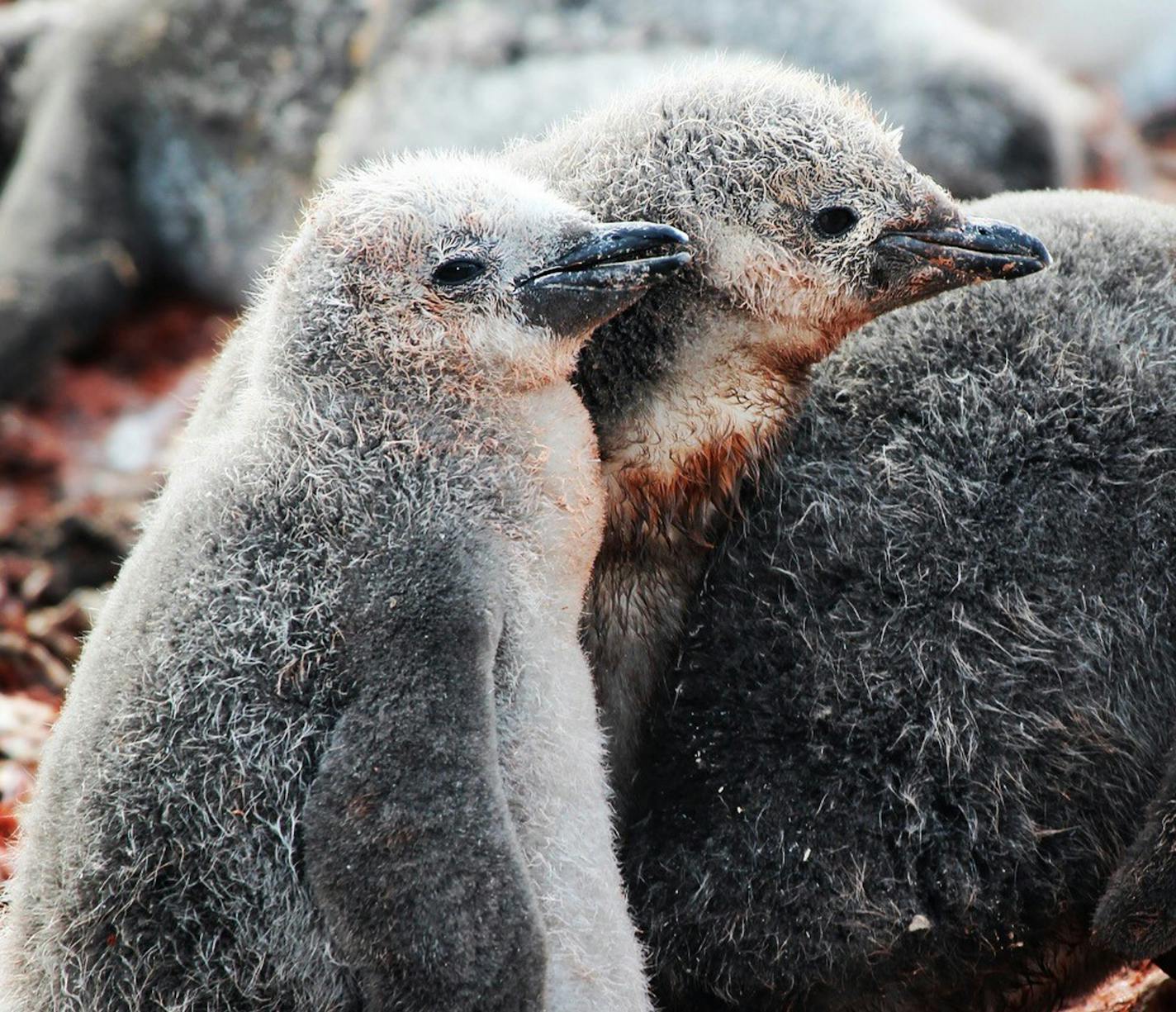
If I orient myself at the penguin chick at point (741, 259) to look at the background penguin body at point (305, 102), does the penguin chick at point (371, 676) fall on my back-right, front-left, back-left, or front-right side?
back-left

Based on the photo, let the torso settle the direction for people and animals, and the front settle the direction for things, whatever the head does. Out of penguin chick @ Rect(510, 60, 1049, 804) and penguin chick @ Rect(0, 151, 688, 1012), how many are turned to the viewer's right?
2

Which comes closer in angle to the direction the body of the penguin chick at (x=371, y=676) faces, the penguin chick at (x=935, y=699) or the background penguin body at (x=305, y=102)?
the penguin chick

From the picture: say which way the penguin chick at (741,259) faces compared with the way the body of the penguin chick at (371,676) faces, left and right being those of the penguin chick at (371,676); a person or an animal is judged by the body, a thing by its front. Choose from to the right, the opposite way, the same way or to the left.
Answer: the same way

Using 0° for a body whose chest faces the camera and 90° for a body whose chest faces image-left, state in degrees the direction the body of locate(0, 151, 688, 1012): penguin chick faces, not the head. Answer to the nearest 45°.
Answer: approximately 270°

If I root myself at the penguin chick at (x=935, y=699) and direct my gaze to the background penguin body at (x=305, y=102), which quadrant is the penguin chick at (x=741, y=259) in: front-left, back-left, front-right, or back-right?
front-left

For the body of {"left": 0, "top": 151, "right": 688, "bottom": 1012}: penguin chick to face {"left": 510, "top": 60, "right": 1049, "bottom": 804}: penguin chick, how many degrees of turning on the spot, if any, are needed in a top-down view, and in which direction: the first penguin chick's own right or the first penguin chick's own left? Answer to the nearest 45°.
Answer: approximately 45° to the first penguin chick's own left

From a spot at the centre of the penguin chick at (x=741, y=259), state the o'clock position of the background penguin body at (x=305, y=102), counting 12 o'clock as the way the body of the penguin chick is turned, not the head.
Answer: The background penguin body is roughly at 8 o'clock from the penguin chick.

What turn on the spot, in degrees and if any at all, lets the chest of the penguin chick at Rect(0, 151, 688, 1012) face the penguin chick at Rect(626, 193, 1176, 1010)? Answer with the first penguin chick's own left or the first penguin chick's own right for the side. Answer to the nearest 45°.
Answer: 0° — it already faces it

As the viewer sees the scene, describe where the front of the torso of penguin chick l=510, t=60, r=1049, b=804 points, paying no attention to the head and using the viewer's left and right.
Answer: facing to the right of the viewer
